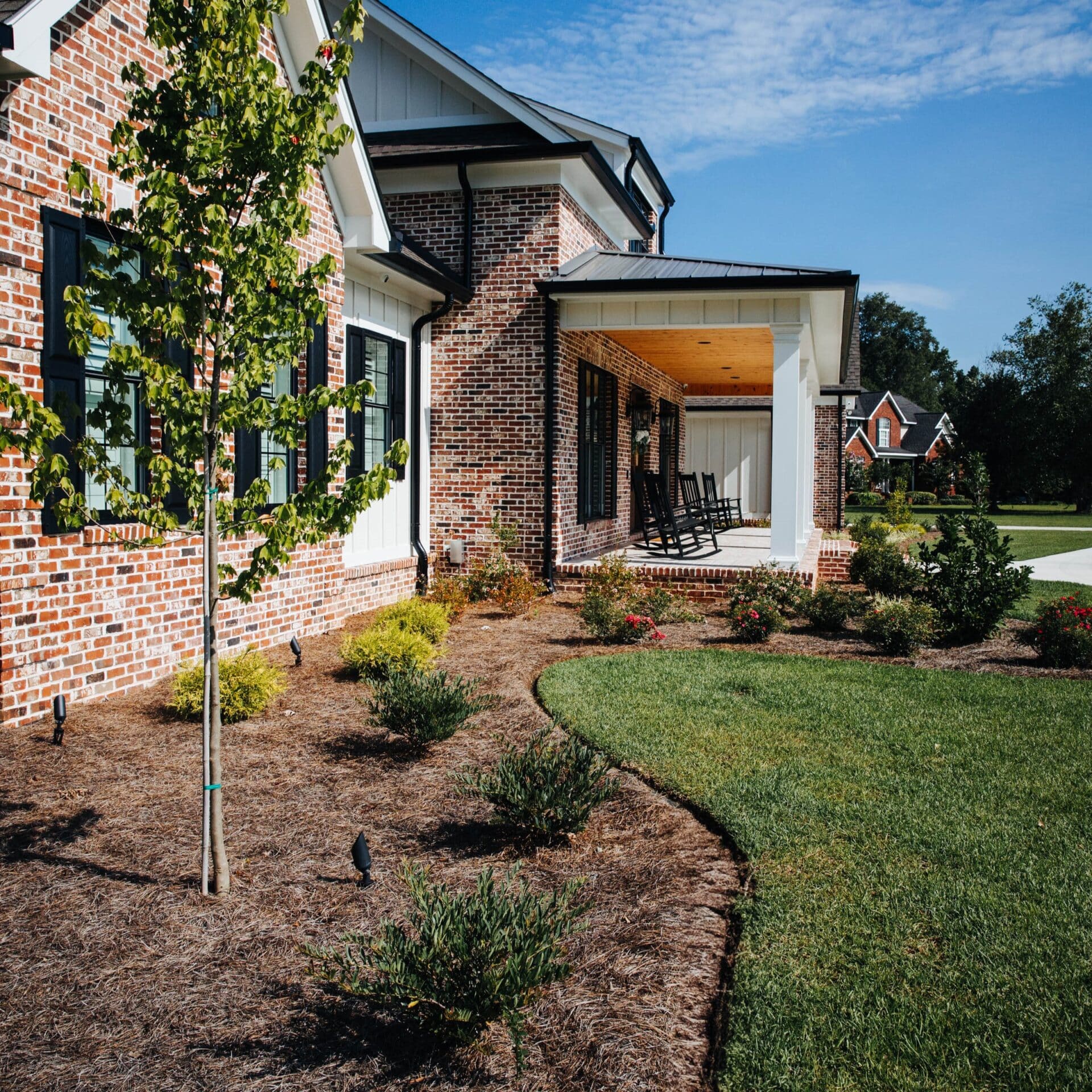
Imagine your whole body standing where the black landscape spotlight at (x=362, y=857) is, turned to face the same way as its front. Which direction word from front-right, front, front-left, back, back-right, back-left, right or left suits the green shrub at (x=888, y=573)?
right

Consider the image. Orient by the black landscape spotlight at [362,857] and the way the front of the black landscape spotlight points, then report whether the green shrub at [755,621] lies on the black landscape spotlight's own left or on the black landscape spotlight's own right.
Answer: on the black landscape spotlight's own right

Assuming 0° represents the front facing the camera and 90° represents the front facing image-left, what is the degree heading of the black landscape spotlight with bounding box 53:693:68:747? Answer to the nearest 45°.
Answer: approximately 90°

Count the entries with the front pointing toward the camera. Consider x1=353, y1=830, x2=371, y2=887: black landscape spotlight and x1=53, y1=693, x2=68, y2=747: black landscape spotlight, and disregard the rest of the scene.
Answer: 0

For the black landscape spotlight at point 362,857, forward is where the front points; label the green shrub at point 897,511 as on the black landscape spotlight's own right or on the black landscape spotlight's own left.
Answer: on the black landscape spotlight's own right

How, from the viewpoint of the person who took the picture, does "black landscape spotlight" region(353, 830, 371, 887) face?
facing away from the viewer and to the left of the viewer
